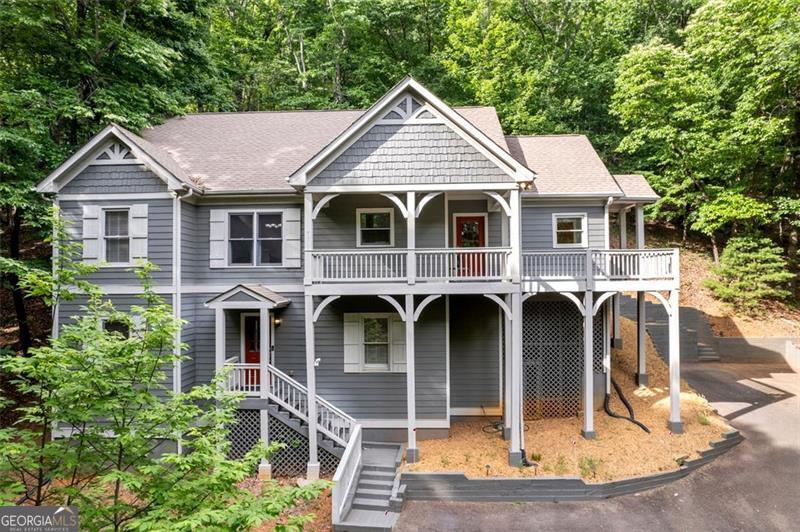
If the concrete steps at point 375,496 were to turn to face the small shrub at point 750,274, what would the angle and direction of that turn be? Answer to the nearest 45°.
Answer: approximately 135° to its left

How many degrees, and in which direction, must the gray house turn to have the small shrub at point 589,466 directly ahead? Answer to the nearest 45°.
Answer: approximately 45° to its left

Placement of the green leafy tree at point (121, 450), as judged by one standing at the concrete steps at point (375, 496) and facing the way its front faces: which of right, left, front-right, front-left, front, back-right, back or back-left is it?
front-right

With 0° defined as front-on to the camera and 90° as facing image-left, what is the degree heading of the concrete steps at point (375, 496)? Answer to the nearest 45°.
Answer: approximately 0°

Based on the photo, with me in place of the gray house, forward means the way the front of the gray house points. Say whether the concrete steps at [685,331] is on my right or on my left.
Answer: on my left

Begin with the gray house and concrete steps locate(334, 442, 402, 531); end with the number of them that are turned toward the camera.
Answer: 2

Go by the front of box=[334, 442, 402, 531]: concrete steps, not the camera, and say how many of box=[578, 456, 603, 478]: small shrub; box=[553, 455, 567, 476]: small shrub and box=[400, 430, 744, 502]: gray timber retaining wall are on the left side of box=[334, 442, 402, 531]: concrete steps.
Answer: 3

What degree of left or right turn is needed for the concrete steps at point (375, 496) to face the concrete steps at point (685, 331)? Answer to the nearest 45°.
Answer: approximately 135° to its left

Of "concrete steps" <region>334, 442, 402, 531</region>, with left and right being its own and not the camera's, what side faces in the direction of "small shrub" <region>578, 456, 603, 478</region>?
left
